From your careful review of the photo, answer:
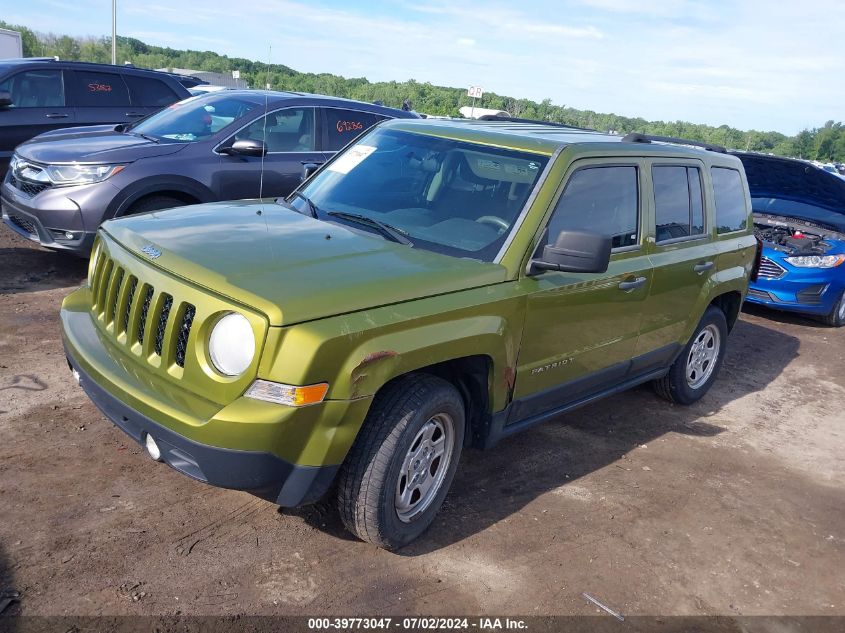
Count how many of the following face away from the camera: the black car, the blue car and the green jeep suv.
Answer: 0

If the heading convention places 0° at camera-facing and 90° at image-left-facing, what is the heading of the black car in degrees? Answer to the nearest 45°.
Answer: approximately 90°

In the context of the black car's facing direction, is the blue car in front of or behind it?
behind

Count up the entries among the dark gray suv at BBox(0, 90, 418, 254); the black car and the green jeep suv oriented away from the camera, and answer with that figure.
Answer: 0

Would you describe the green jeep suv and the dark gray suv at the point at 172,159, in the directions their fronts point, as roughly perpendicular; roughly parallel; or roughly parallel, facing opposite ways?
roughly parallel

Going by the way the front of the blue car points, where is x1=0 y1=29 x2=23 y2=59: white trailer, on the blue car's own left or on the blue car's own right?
on the blue car's own right

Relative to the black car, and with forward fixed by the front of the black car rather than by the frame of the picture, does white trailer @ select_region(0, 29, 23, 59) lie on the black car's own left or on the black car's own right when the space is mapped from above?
on the black car's own right

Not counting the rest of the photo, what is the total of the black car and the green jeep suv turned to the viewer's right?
0

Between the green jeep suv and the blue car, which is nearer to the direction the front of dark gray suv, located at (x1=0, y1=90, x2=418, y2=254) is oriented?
the green jeep suv

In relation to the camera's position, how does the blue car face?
facing the viewer and to the left of the viewer
